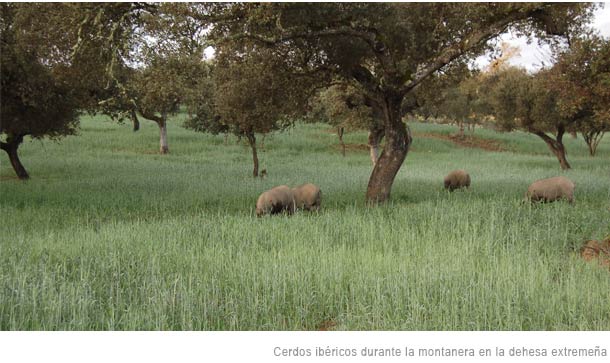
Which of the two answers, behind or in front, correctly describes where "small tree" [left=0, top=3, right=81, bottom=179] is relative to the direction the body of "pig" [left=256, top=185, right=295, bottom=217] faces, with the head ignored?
in front

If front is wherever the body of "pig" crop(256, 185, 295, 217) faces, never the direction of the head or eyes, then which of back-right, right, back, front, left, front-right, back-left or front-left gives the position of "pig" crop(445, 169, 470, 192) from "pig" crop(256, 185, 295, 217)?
back-right

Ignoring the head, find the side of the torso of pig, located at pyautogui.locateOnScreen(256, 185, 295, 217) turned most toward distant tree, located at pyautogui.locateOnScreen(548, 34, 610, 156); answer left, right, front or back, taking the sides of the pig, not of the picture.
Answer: back

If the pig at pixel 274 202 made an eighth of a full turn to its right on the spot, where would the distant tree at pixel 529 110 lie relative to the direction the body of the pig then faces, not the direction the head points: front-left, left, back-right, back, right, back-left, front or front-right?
right

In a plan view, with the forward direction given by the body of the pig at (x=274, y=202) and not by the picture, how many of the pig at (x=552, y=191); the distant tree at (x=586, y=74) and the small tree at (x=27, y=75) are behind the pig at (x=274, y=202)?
2

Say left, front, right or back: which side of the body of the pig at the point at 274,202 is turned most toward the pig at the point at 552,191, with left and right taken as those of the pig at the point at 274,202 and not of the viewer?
back

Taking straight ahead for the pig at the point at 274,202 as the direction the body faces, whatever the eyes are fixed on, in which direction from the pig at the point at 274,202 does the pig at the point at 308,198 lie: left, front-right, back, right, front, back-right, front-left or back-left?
back-right

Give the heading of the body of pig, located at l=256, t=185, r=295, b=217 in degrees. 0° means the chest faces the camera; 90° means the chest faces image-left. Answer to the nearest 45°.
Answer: approximately 90°
